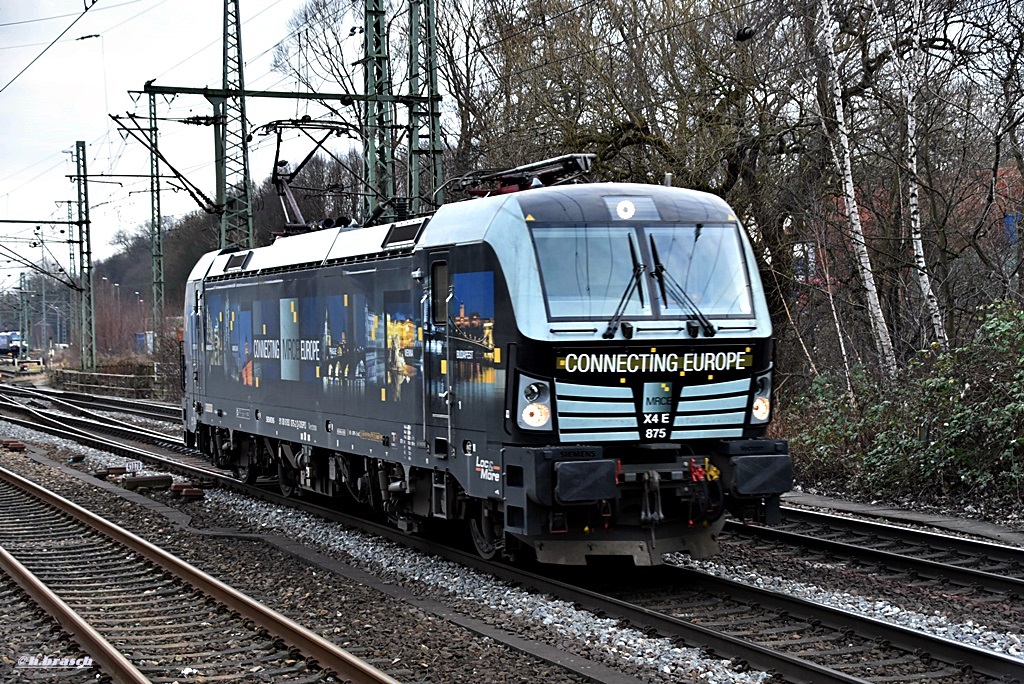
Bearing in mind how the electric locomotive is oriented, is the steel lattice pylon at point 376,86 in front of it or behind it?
behind

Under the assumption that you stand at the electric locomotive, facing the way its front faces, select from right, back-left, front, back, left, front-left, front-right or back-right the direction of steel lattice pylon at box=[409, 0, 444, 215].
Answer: back-left

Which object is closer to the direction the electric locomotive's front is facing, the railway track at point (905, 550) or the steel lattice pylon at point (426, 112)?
the railway track

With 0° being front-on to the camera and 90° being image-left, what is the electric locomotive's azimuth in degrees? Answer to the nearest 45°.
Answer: approximately 315°

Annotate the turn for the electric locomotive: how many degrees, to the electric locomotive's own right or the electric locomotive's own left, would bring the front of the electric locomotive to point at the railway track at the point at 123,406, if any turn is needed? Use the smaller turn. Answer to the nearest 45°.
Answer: approximately 180°
